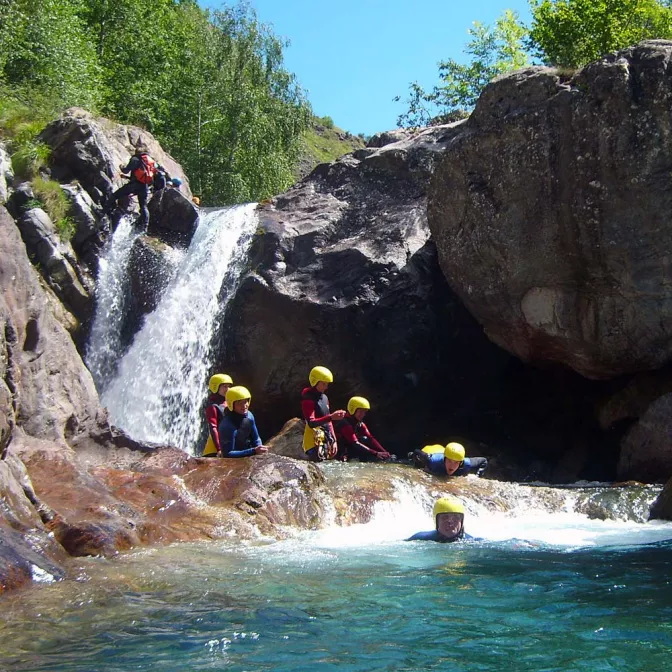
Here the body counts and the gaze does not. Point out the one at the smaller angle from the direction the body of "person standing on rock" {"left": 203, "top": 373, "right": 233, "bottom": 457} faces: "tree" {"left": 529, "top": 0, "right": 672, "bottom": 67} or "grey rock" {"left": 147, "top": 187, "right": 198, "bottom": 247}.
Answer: the tree

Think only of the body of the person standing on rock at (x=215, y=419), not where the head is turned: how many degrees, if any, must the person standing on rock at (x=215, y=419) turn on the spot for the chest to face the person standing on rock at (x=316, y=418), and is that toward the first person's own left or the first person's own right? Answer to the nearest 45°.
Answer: approximately 45° to the first person's own left

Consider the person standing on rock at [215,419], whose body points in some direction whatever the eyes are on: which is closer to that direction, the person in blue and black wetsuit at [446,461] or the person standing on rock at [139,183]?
the person in blue and black wetsuit

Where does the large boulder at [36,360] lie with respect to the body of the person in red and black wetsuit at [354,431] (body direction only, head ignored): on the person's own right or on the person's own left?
on the person's own right

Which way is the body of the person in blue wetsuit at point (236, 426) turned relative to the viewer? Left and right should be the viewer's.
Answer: facing the viewer and to the right of the viewer

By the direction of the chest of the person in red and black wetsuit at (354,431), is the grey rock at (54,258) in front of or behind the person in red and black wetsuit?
behind

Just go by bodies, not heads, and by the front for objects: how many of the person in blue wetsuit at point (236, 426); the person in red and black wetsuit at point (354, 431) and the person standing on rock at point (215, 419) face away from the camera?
0

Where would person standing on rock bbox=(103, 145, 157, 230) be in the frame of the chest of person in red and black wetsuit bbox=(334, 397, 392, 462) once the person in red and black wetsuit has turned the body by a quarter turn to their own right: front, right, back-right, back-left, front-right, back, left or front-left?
right

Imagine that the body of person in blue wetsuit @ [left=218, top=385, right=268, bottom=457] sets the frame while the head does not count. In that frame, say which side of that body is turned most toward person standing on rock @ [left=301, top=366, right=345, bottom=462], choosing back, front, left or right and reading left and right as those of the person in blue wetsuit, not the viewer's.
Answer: left

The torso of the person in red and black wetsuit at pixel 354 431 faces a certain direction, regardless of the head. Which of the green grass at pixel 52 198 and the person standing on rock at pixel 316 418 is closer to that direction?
the person standing on rock
